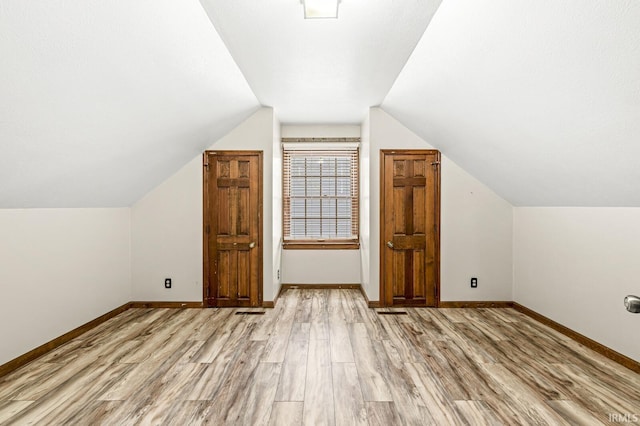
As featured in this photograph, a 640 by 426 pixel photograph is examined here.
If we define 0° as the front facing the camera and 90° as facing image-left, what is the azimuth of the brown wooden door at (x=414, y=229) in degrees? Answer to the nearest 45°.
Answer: approximately 0°

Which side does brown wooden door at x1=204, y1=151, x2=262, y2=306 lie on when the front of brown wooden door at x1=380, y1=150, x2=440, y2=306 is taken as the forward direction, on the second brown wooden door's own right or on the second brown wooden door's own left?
on the second brown wooden door's own right

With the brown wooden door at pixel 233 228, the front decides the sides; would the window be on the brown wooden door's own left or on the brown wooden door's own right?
on the brown wooden door's own left

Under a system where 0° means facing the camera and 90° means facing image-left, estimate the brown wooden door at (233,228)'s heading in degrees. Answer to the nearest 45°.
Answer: approximately 0°

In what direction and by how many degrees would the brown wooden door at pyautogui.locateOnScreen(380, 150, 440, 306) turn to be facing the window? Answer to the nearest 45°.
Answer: approximately 135° to its right

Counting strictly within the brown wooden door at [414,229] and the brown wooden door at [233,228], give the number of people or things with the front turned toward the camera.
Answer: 2

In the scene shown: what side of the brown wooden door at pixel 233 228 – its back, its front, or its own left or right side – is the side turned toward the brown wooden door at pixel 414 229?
left
